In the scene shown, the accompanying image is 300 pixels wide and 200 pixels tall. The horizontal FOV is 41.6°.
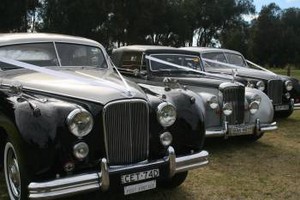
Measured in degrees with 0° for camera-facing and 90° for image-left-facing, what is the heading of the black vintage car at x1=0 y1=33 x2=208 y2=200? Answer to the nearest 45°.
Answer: approximately 315°
